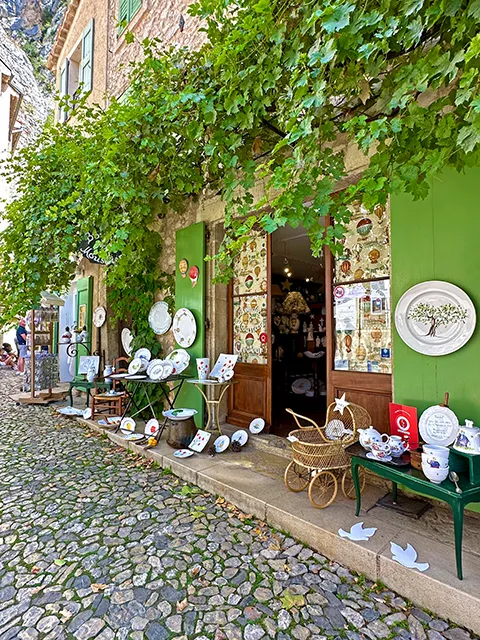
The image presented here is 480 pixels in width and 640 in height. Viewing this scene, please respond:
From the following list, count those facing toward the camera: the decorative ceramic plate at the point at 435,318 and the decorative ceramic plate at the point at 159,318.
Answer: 2

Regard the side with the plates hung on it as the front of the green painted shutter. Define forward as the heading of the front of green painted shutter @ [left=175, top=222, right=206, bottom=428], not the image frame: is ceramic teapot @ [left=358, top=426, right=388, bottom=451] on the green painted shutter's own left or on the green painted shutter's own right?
on the green painted shutter's own left

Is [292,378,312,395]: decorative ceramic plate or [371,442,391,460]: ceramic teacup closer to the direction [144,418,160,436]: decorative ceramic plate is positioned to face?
the ceramic teacup

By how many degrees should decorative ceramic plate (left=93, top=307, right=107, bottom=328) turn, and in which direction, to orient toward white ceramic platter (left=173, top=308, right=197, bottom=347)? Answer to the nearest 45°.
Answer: approximately 45° to its left

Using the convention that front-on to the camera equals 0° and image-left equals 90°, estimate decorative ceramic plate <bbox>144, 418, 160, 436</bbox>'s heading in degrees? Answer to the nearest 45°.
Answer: approximately 45°

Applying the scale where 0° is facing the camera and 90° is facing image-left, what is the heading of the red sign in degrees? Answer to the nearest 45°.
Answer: approximately 45°

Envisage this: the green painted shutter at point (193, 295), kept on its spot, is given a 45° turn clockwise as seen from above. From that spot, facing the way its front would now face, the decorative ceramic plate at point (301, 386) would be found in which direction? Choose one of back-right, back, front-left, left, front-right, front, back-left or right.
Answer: back-right

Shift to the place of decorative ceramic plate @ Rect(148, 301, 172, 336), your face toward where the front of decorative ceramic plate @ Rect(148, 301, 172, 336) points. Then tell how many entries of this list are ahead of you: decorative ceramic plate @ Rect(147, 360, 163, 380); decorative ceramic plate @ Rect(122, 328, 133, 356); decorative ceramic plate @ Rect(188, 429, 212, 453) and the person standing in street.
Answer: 2
